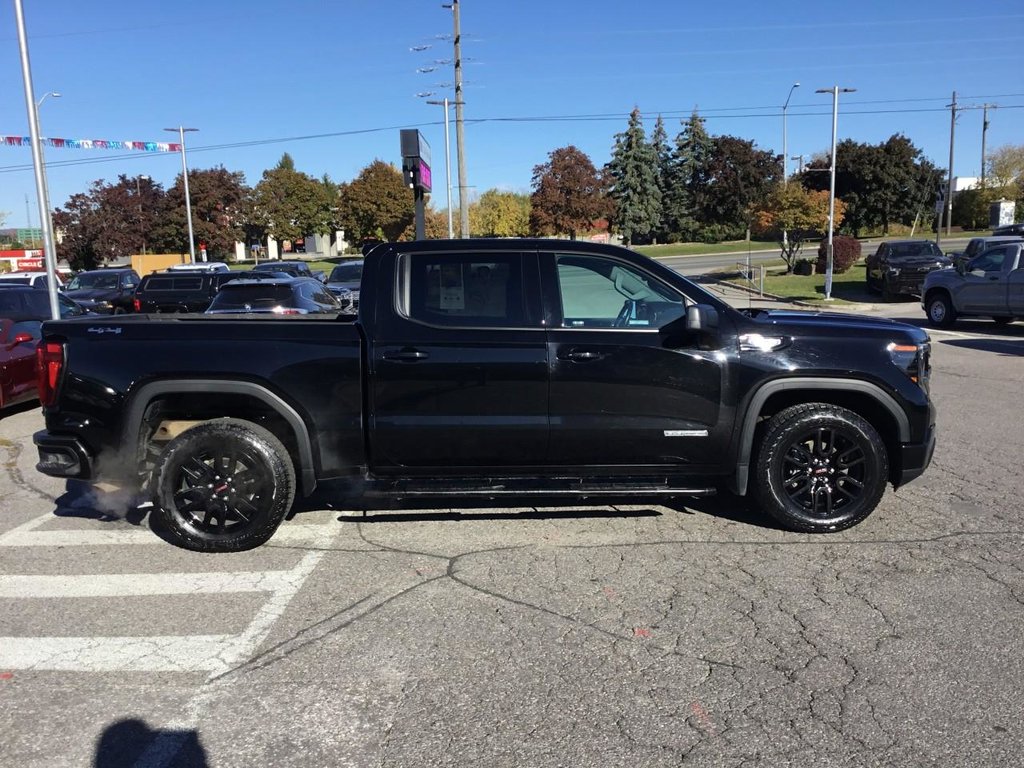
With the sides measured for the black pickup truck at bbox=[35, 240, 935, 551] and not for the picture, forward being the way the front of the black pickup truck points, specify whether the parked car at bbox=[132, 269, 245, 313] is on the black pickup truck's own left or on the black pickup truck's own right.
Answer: on the black pickup truck's own left

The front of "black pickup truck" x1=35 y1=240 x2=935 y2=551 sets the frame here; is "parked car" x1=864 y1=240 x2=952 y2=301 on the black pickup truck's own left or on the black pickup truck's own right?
on the black pickup truck's own left

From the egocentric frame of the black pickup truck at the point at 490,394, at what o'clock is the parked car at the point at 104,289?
The parked car is roughly at 8 o'clock from the black pickup truck.

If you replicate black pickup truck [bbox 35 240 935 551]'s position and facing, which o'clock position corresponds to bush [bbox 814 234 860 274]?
The bush is roughly at 10 o'clock from the black pickup truck.

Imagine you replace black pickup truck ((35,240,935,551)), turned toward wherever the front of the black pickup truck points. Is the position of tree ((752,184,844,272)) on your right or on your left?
on your left

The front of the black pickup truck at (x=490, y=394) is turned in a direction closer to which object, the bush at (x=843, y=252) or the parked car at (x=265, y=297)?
the bush

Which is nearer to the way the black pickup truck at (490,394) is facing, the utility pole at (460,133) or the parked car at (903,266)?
the parked car

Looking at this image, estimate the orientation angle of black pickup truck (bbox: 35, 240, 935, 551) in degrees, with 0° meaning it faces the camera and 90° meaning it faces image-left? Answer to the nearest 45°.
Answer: approximately 270°
